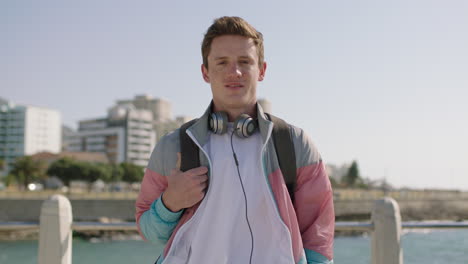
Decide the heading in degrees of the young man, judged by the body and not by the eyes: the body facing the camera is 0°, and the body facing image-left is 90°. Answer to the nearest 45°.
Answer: approximately 0°
